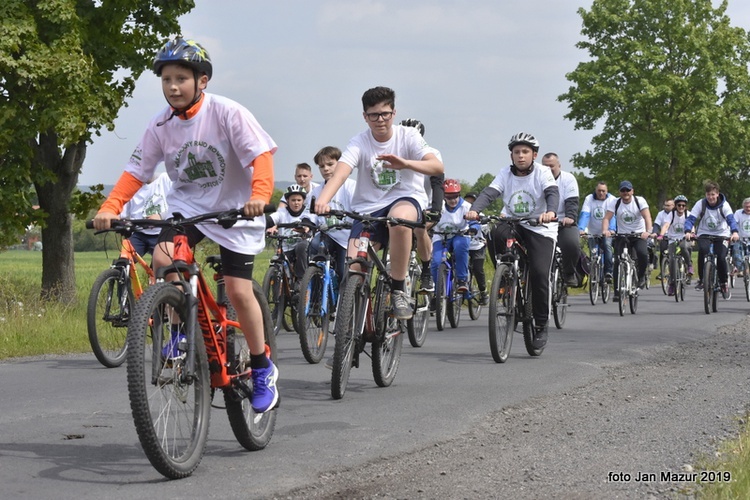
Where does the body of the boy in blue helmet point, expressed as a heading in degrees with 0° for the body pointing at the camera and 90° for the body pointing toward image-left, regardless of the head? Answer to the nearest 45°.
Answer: approximately 45°

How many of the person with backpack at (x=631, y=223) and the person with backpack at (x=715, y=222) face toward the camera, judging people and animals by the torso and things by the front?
2

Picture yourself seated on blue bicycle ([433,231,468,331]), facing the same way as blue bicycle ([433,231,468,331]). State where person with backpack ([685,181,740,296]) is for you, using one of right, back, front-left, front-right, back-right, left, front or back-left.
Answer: back-left

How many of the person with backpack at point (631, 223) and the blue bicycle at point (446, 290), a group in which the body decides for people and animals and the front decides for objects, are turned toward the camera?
2

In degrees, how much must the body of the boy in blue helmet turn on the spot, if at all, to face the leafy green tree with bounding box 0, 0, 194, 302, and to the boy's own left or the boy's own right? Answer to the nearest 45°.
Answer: approximately 135° to the boy's own right

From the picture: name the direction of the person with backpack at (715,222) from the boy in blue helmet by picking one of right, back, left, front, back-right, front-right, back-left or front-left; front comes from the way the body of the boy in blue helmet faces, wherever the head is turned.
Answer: back

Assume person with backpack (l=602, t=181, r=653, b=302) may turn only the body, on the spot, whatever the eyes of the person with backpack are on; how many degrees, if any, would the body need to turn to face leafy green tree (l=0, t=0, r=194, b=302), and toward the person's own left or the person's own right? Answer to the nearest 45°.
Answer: approximately 90° to the person's own right

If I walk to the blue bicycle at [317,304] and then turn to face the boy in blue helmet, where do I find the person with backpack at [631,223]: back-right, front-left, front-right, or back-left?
back-left
